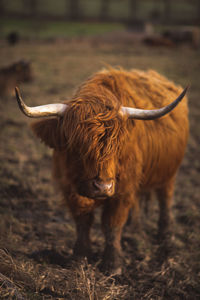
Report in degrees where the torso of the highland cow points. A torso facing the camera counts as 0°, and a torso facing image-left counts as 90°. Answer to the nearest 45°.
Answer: approximately 45°
